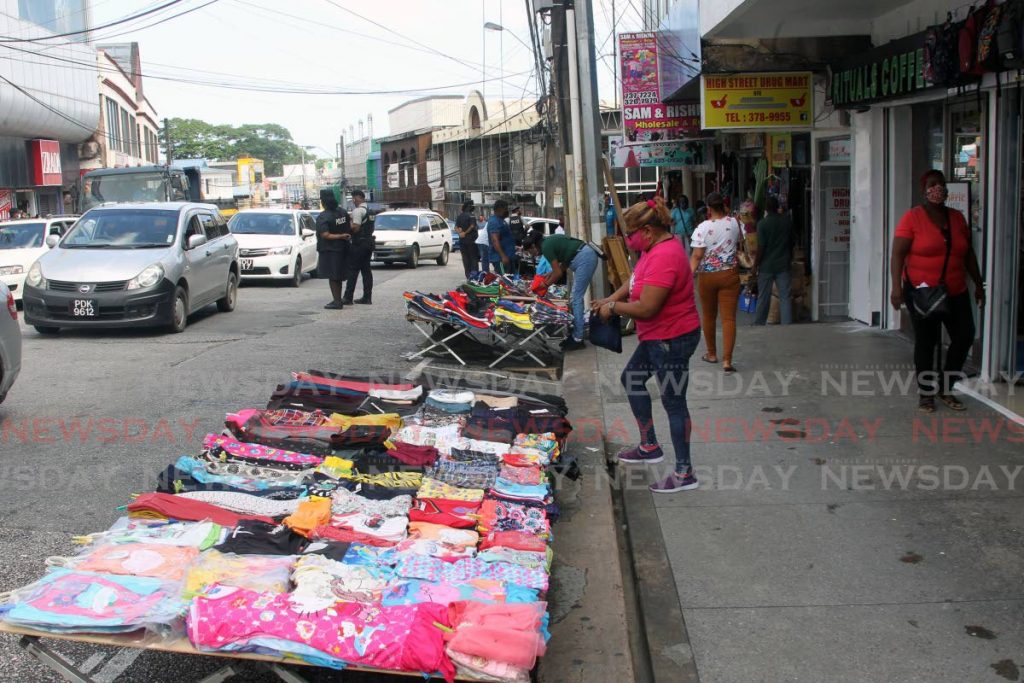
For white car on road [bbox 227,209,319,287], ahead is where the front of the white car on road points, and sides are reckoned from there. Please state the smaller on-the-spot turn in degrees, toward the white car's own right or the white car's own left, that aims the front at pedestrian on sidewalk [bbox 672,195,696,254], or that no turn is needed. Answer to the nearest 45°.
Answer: approximately 90° to the white car's own left

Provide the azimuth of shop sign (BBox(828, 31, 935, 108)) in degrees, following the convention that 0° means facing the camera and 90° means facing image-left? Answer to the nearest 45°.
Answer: approximately 45°

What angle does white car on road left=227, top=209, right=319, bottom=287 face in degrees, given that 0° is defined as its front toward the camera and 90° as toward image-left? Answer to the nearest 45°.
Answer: approximately 45°

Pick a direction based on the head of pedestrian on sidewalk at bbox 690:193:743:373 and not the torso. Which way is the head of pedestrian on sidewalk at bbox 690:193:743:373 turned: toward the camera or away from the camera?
away from the camera

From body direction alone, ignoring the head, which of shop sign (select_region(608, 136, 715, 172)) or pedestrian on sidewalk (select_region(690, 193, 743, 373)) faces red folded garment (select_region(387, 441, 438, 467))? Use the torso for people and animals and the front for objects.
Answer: the shop sign

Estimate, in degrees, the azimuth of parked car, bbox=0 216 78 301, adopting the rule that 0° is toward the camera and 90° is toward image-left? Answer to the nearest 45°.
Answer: approximately 45°

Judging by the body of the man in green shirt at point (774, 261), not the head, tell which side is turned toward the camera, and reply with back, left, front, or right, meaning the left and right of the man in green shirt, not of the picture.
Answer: back

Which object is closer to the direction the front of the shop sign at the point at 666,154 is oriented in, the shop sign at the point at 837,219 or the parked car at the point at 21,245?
the shop sign

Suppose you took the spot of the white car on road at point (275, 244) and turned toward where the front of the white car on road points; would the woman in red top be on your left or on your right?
on your left

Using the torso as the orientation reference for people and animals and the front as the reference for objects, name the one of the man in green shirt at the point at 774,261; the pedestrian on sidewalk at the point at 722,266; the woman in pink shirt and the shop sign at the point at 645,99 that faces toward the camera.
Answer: the shop sign

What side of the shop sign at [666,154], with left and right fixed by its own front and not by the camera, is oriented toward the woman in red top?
front

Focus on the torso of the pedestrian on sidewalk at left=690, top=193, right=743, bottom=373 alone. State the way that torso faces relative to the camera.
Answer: away from the camera

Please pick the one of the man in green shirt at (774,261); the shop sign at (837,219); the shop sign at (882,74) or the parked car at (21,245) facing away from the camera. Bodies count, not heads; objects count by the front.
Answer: the man in green shirt

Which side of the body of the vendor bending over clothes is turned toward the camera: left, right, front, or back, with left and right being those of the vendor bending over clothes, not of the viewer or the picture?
left
